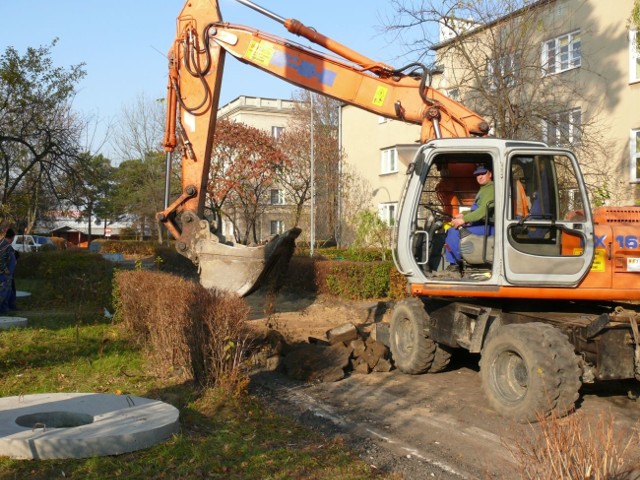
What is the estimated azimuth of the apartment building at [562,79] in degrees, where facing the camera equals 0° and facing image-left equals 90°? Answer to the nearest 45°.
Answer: approximately 45°

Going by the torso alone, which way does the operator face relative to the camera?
to the viewer's left

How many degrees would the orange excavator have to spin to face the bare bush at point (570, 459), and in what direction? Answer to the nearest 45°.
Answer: approximately 90° to its left

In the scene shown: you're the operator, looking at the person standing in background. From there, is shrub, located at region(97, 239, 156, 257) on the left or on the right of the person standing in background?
right

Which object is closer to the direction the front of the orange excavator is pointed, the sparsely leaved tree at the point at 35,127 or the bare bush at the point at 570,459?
the sparsely leaved tree

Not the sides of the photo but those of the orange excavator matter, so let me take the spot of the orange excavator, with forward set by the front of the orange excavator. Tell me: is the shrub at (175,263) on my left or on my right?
on my right

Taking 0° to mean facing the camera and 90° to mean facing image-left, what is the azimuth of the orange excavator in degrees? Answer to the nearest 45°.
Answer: approximately 90°

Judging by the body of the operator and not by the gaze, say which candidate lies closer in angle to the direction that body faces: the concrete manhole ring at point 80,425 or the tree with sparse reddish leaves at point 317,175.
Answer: the concrete manhole ring

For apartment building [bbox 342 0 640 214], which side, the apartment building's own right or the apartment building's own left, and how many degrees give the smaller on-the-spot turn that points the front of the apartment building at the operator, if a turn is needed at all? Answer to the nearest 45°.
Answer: approximately 45° to the apartment building's own left

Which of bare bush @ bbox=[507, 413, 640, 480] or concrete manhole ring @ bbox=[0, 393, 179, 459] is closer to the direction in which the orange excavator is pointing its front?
the concrete manhole ring

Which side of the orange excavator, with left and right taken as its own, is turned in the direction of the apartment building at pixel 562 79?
right

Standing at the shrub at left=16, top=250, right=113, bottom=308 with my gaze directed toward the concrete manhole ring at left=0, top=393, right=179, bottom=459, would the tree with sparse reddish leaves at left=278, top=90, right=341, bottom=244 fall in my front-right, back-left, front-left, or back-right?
back-left
